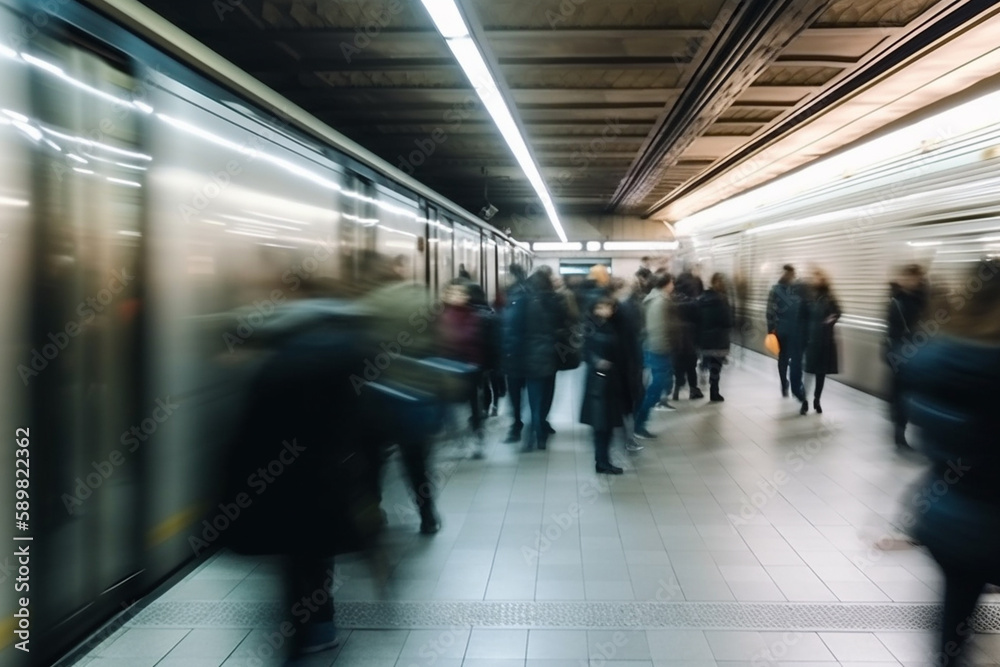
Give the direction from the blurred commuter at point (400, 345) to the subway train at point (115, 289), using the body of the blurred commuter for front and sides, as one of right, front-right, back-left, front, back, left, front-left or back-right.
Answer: front

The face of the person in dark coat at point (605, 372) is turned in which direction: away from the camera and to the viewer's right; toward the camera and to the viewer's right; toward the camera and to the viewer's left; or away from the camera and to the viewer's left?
toward the camera and to the viewer's left

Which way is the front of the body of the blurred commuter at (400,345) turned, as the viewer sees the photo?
to the viewer's left
